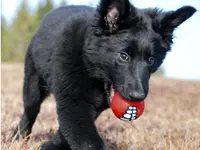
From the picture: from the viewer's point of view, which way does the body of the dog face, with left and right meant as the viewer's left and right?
facing the viewer and to the right of the viewer
